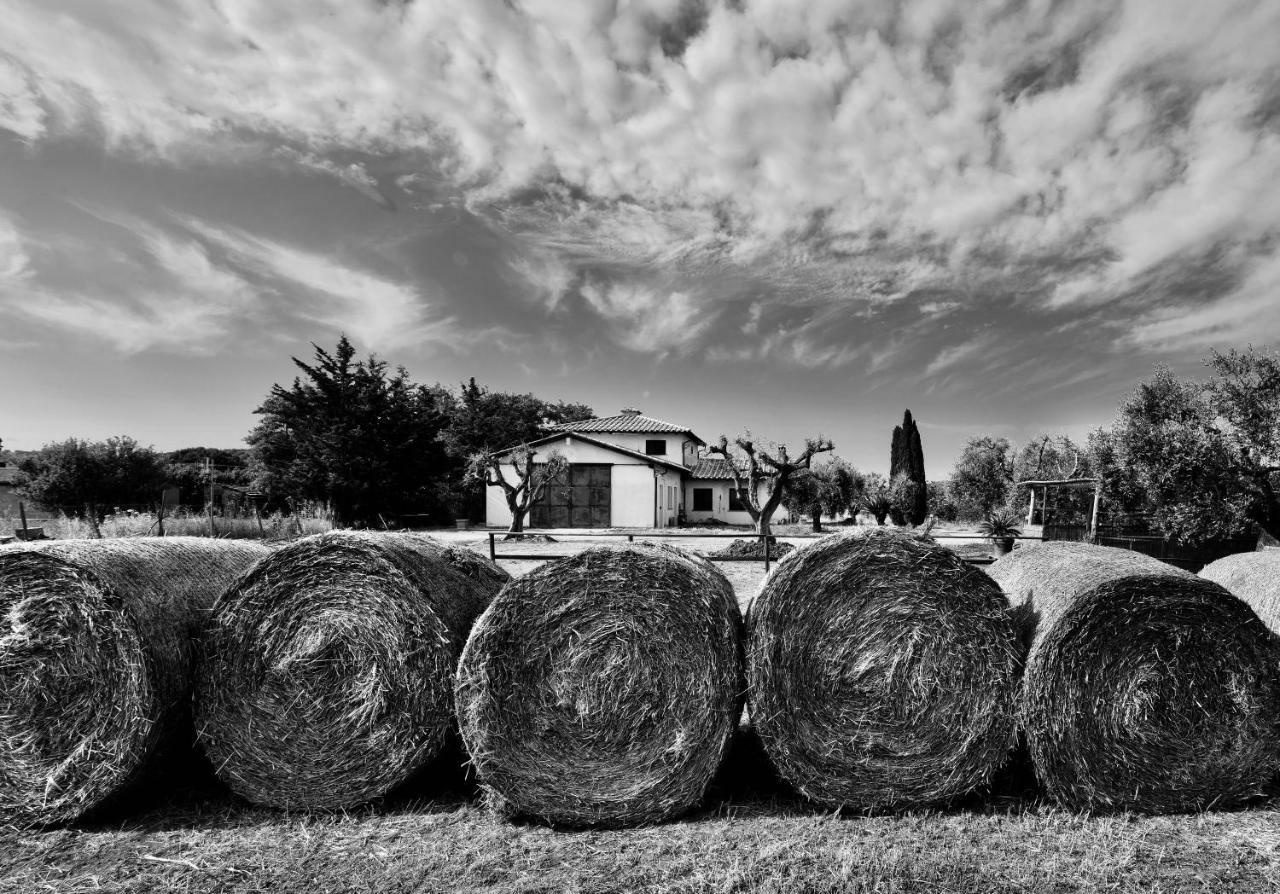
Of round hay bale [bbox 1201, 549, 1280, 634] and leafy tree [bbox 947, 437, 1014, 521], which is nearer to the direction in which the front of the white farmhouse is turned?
the round hay bale

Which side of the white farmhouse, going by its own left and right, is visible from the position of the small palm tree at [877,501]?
left

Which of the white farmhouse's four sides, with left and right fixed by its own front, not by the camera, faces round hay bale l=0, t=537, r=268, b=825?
front

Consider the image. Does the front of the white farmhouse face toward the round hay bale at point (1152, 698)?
yes

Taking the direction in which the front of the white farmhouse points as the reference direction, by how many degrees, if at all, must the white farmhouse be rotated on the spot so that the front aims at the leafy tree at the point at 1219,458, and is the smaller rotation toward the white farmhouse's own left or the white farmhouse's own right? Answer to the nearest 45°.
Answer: approximately 45° to the white farmhouse's own left

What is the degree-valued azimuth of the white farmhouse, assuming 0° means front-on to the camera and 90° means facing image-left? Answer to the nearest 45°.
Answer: approximately 0°

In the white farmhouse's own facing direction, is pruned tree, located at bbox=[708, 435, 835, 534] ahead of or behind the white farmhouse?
ahead

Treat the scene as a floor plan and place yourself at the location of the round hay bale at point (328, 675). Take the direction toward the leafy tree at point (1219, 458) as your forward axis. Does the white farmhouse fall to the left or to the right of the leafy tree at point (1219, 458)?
left

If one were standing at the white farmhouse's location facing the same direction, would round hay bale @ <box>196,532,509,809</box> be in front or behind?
in front

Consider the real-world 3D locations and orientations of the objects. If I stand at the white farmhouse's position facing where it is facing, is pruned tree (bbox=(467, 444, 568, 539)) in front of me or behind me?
in front

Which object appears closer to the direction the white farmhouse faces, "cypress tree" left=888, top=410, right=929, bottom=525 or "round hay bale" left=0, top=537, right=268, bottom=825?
the round hay bale
